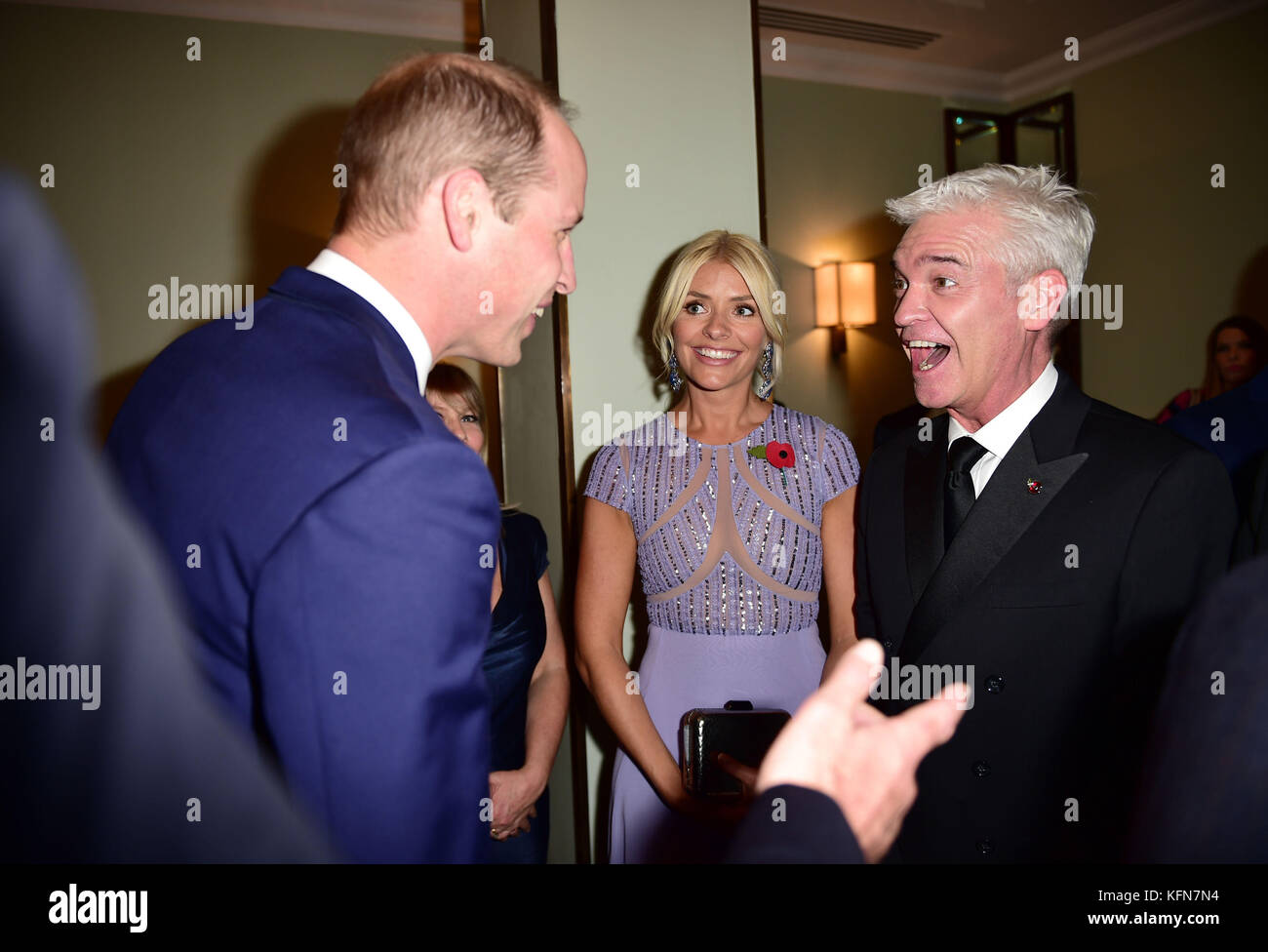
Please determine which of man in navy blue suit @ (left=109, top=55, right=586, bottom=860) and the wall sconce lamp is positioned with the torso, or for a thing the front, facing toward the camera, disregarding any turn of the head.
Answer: the wall sconce lamp

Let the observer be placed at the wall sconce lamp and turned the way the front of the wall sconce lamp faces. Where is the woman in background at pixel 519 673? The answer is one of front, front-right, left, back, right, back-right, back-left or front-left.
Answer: front

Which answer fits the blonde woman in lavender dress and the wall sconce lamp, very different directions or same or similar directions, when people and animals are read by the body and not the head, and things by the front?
same or similar directions

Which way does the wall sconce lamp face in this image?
toward the camera

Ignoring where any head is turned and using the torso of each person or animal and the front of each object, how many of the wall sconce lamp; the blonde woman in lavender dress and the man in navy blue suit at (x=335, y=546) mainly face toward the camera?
2

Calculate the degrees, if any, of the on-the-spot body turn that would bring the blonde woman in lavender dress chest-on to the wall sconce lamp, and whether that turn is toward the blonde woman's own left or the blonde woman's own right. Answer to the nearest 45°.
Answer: approximately 180°

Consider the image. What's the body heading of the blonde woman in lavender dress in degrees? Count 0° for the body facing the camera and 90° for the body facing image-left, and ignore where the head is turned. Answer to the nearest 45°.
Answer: approximately 0°

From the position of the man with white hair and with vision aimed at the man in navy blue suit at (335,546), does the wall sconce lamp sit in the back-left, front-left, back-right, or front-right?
back-right

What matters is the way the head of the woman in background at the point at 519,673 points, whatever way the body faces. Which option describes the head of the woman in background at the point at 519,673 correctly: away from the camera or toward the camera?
toward the camera

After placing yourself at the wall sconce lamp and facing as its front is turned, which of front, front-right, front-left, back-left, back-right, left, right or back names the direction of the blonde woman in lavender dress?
front

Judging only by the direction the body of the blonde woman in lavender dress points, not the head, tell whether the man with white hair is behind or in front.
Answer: in front

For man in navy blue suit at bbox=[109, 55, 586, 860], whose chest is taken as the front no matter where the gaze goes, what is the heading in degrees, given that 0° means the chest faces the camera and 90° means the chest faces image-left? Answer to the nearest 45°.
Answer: approximately 225°
